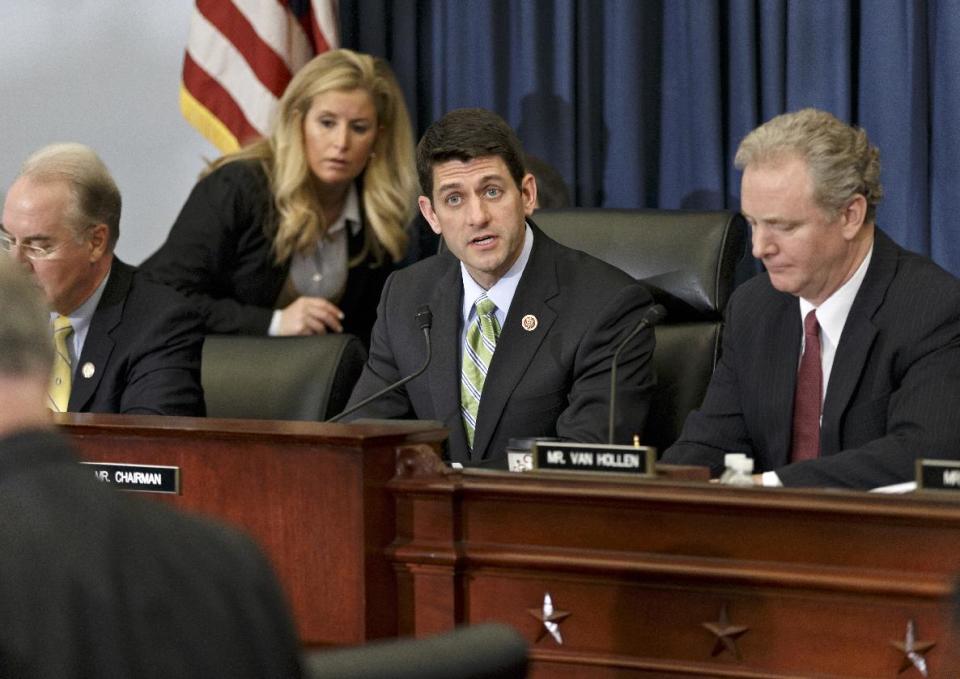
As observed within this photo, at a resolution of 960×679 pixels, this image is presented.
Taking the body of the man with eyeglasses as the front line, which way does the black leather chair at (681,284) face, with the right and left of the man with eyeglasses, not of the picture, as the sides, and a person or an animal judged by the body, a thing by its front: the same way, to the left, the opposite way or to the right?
the same way

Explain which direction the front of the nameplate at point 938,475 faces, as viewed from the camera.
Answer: facing the viewer

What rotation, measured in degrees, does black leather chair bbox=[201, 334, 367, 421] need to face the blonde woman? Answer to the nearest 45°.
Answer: approximately 135° to its right

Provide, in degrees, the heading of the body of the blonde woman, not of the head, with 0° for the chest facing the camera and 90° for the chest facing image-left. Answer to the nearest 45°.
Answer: approximately 315°

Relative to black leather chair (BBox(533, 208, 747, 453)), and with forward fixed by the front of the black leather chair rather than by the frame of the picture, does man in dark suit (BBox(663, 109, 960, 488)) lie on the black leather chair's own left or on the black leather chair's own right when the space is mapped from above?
on the black leather chair's own left

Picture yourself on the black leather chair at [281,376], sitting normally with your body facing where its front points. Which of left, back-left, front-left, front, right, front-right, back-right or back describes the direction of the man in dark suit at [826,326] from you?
left

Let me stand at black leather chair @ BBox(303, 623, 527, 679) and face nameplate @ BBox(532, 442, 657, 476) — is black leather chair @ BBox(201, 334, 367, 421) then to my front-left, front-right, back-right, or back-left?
front-left

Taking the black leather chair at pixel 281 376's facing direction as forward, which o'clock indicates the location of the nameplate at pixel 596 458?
The nameplate is roughly at 10 o'clock from the black leather chair.

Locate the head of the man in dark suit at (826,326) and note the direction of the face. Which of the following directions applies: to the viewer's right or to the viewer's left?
to the viewer's left

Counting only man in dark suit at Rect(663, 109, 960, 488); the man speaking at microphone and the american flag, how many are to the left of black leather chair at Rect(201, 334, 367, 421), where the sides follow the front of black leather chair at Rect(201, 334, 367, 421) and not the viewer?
2

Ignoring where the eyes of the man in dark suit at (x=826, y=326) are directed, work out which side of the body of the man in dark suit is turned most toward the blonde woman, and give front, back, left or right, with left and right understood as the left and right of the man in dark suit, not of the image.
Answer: right

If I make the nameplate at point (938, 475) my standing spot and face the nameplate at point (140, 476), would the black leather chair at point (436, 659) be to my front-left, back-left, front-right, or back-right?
front-left

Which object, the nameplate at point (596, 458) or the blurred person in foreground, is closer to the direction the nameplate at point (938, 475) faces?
the blurred person in foreground
